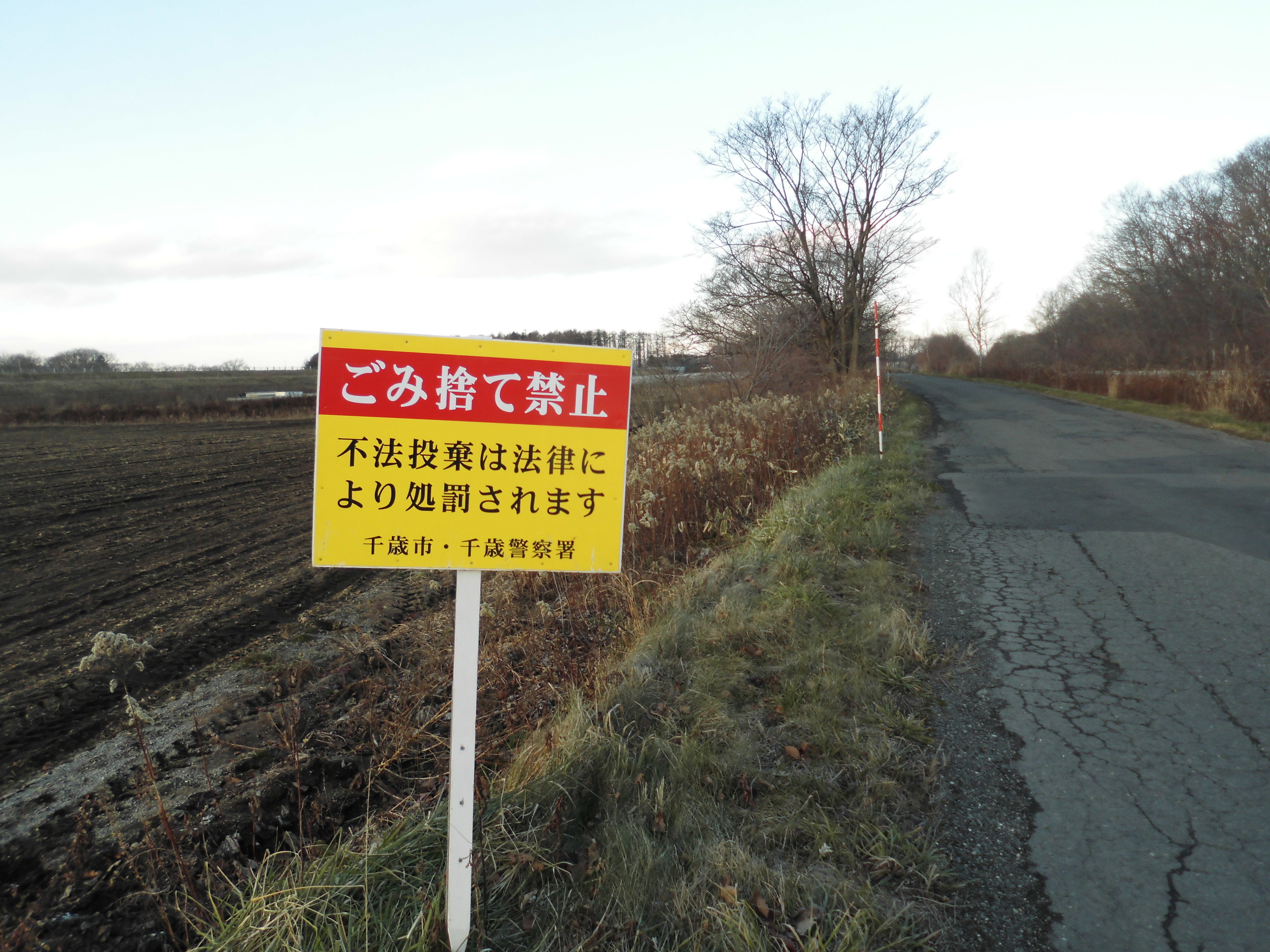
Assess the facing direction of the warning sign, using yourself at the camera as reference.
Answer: facing the viewer
